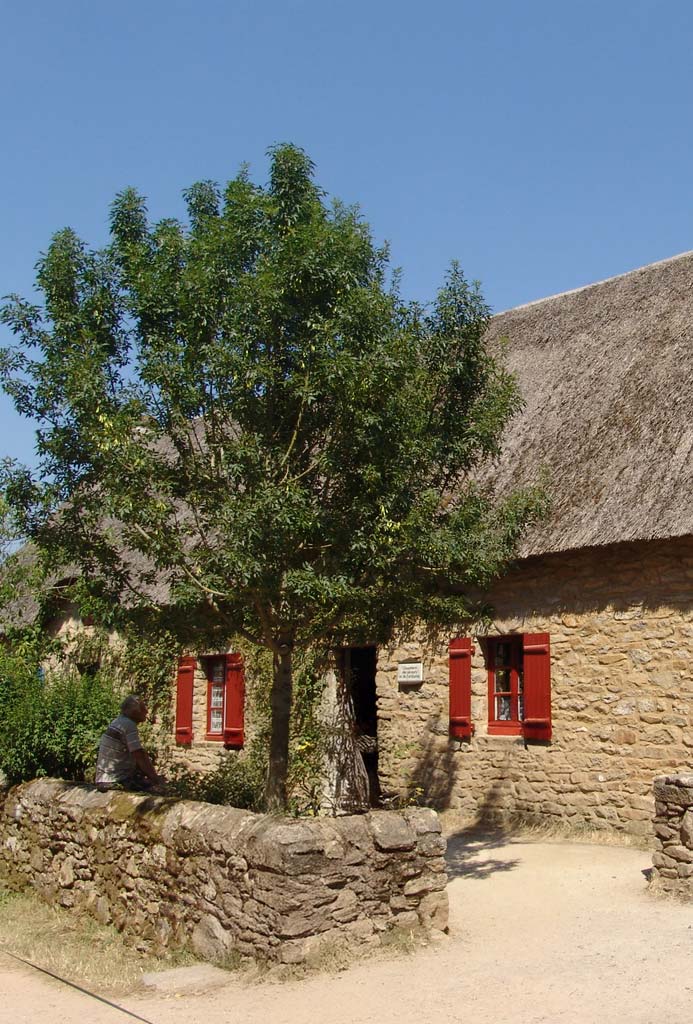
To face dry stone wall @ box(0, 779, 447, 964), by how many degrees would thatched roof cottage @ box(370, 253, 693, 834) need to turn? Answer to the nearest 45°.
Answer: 0° — it already faces it

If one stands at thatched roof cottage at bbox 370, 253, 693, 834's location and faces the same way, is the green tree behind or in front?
in front

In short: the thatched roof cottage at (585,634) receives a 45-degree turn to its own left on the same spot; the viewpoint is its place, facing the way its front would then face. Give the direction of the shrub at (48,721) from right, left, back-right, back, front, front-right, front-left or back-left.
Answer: right

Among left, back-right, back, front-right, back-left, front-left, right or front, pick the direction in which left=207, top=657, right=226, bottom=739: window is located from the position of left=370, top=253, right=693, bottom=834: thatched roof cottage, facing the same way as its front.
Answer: right

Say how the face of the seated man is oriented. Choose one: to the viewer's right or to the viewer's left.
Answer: to the viewer's right

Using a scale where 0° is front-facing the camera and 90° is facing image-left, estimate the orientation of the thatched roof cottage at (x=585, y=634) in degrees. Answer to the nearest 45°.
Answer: approximately 45°

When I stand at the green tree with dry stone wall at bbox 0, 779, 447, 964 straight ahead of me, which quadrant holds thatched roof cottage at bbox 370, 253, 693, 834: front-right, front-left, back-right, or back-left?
back-left
